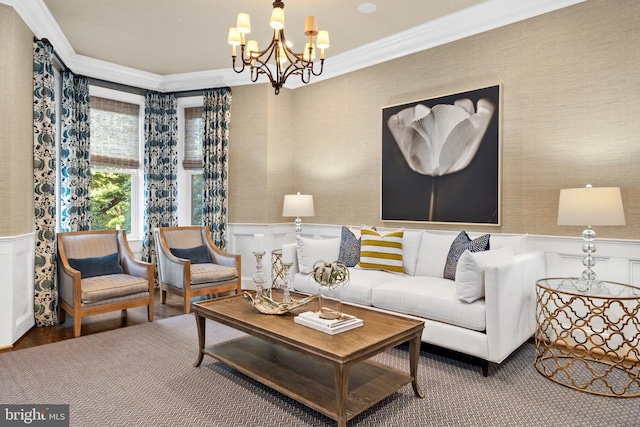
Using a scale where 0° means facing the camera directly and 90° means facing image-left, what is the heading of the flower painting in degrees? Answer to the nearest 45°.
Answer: approximately 45°

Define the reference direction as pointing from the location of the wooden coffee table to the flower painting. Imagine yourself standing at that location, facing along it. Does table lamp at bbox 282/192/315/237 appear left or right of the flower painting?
left

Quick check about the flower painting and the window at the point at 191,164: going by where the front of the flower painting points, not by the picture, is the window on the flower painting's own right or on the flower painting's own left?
on the flower painting's own right

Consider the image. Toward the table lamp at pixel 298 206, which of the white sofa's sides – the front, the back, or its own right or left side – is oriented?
right

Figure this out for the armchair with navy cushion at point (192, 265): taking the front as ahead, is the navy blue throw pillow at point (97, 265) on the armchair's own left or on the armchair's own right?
on the armchair's own right

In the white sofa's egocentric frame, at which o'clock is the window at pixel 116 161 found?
The window is roughly at 2 o'clock from the white sofa.

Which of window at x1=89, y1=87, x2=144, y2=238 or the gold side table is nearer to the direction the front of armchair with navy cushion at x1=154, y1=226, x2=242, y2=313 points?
the gold side table

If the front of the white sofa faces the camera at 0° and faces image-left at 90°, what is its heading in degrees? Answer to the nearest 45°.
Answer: approximately 45°

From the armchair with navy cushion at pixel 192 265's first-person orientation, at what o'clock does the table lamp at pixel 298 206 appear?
The table lamp is roughly at 11 o'clock from the armchair with navy cushion.

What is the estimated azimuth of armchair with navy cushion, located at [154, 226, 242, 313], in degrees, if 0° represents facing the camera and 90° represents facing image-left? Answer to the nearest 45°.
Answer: approximately 315°
